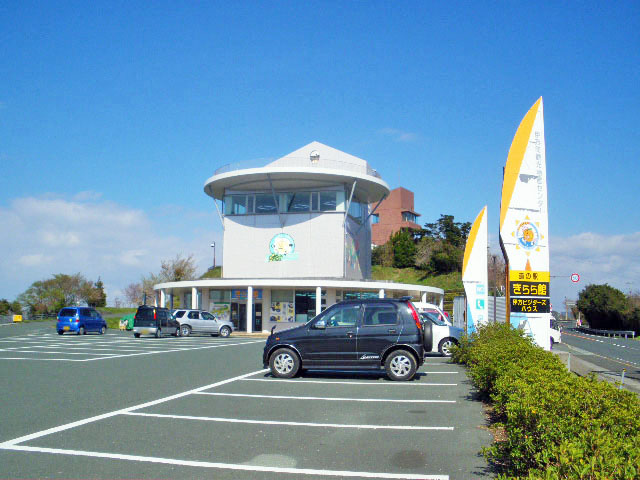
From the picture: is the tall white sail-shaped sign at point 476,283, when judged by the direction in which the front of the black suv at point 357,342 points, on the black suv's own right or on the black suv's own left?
on the black suv's own right

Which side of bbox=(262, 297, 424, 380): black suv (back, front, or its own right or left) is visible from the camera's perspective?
left

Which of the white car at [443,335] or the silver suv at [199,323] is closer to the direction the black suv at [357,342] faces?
the silver suv

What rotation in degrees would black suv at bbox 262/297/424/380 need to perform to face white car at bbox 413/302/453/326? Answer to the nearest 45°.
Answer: approximately 90° to its right

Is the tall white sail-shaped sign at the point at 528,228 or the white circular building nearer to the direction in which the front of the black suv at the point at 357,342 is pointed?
the white circular building

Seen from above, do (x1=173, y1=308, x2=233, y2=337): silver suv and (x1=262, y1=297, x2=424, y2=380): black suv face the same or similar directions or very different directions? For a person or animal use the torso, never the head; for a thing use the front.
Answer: very different directions

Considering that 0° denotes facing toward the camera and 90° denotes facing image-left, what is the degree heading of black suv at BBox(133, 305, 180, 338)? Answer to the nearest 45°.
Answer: approximately 225°

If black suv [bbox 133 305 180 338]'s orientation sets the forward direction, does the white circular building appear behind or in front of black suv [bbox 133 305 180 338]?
in front

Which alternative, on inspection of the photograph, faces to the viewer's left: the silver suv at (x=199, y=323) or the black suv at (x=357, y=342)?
the black suv

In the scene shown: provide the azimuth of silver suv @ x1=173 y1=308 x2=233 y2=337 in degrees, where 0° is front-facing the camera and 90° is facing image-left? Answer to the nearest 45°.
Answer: approximately 270°

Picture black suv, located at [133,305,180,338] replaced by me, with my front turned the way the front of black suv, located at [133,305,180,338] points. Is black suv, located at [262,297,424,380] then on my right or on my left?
on my right
